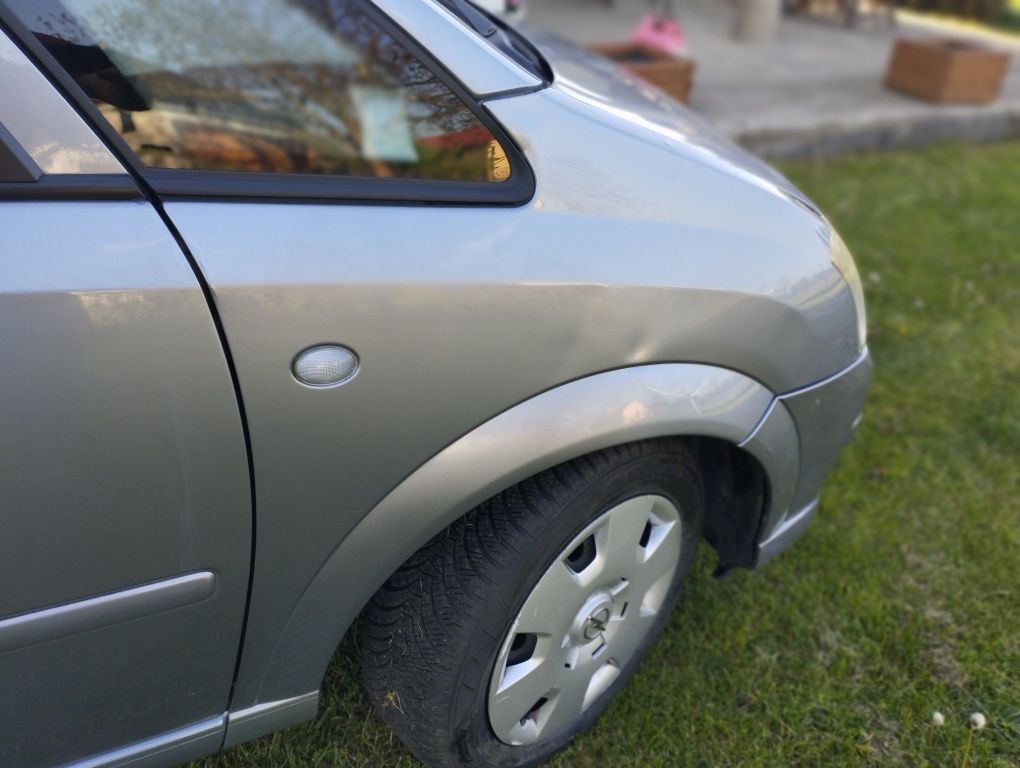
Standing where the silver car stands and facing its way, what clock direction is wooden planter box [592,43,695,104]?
The wooden planter box is roughly at 11 o'clock from the silver car.

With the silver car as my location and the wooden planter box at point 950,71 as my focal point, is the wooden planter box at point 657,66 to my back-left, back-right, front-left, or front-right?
front-left

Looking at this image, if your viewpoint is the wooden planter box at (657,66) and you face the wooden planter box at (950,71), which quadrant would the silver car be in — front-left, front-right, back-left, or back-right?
back-right

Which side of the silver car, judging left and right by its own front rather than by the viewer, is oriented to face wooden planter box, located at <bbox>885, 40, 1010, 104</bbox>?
front

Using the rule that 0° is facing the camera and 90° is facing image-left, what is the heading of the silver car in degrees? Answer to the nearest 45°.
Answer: approximately 225°

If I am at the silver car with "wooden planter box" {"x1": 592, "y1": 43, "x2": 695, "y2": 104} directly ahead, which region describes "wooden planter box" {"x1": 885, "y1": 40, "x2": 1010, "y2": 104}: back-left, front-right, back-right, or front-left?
front-right

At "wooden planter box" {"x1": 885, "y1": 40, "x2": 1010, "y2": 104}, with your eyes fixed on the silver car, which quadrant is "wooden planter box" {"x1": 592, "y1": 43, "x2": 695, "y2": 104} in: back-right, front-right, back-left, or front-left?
front-right
